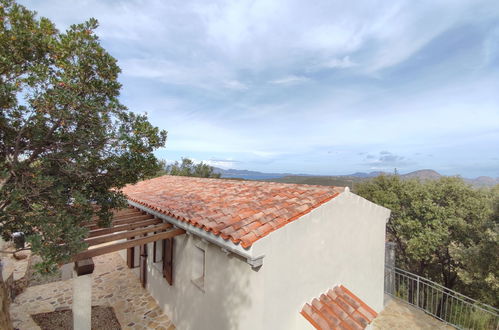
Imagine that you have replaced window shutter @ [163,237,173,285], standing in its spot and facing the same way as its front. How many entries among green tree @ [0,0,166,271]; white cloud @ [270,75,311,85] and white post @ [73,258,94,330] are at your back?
1

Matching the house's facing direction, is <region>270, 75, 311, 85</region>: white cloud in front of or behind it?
behind

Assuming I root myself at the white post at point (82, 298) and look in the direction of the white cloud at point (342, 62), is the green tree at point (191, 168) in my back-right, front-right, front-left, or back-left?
front-left

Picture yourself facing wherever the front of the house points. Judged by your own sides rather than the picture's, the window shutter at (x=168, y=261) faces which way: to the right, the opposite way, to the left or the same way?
the same way

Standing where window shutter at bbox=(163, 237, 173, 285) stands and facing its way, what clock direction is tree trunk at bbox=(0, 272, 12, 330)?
The tree trunk is roughly at 12 o'clock from the window shutter.

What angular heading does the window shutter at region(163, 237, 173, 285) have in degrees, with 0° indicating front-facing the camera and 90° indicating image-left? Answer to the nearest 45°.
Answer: approximately 45°

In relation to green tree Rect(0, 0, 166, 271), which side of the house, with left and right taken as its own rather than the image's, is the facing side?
front

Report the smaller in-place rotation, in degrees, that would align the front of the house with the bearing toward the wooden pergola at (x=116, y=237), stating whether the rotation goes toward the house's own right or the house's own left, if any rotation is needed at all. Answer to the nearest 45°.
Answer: approximately 45° to the house's own right

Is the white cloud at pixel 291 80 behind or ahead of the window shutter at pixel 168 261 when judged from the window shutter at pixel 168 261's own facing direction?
behind

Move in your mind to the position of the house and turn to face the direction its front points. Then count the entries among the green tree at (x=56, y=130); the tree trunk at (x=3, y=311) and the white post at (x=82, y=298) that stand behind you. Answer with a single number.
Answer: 0

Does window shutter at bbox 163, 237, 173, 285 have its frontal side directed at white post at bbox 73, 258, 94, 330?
yes

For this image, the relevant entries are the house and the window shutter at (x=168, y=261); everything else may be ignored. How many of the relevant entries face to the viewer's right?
0
